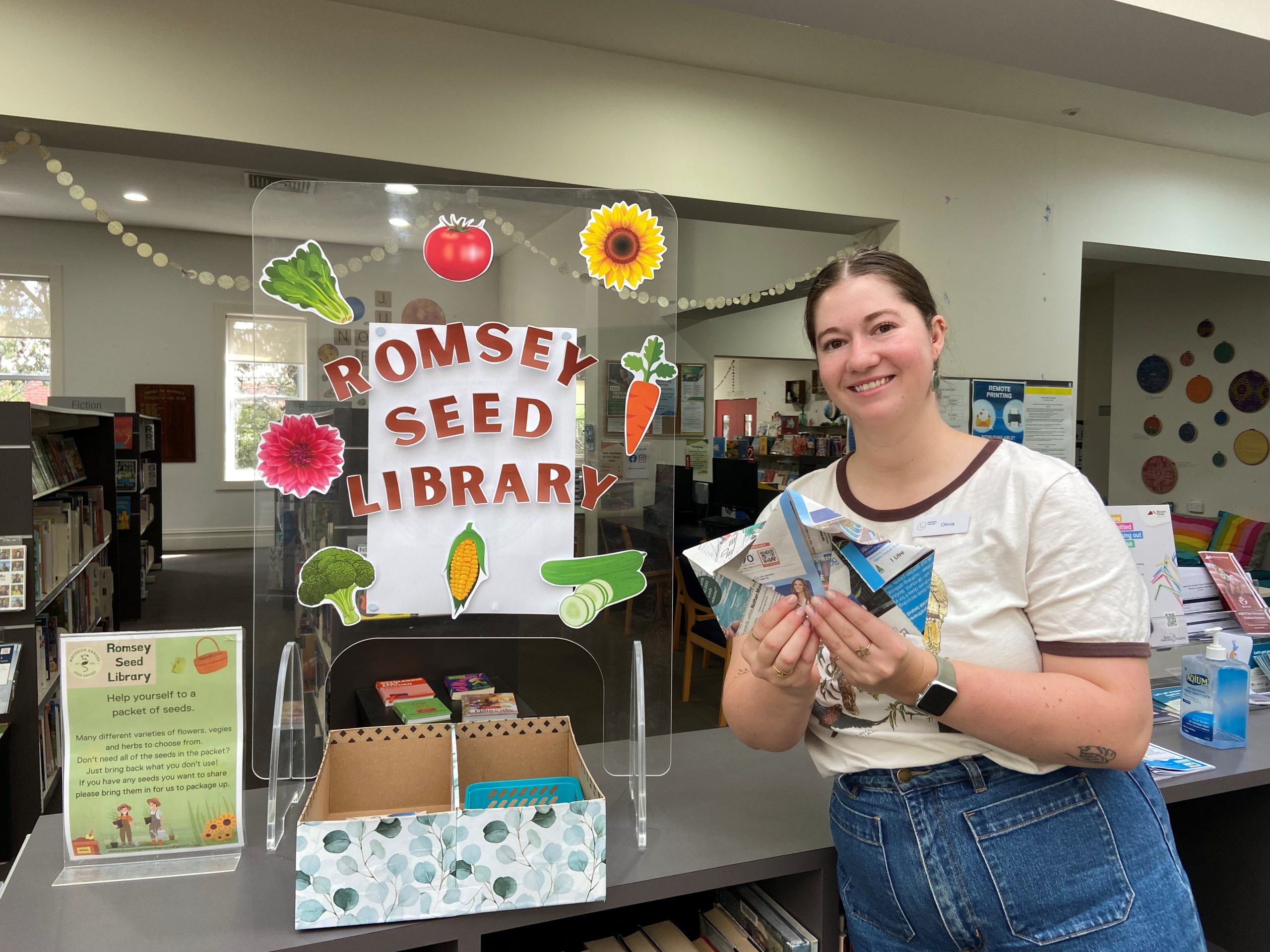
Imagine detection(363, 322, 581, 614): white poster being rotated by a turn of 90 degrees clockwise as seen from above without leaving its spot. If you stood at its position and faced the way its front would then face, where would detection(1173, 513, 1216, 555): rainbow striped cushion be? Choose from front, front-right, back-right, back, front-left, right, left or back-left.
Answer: back-right

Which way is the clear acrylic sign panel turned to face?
toward the camera

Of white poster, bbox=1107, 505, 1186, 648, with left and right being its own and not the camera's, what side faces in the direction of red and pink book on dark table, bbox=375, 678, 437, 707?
right

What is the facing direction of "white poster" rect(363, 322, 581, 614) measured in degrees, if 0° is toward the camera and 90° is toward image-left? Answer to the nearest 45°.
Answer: approximately 0°

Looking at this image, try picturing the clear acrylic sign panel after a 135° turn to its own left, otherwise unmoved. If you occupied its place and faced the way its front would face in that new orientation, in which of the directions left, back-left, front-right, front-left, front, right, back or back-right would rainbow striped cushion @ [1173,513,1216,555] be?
front

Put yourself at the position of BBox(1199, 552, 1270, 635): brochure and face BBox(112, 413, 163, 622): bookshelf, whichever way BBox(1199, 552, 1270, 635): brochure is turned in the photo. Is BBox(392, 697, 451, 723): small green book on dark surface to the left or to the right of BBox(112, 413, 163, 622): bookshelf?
left

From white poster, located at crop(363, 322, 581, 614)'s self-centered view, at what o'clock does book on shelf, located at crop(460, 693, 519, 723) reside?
The book on shelf is roughly at 6 o'clock from the white poster.

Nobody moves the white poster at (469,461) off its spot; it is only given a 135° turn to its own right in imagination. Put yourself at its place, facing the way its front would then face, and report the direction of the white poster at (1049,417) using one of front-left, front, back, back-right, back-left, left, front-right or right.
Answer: right

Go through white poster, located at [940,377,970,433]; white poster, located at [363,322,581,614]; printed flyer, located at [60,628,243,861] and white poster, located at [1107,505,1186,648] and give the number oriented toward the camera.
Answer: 4

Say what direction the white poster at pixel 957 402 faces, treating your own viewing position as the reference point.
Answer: facing the viewer

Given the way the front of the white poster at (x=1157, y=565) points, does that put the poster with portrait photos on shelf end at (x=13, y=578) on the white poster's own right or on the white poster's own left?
on the white poster's own right

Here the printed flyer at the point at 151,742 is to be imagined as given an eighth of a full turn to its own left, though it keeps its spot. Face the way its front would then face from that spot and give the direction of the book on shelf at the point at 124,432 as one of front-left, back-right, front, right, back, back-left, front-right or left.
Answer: back-left
